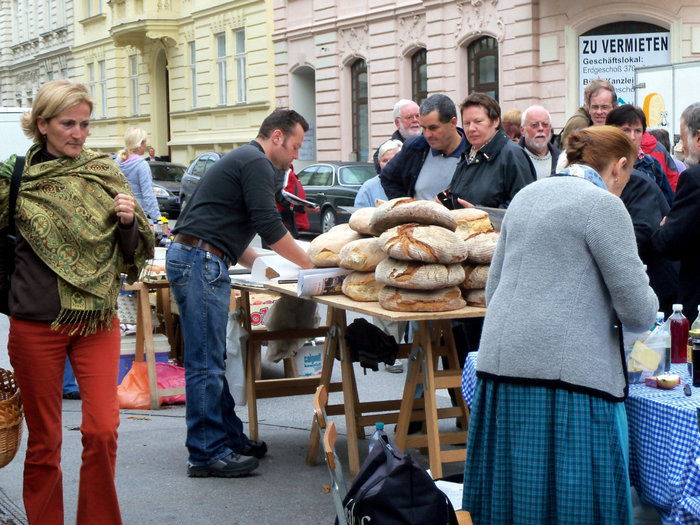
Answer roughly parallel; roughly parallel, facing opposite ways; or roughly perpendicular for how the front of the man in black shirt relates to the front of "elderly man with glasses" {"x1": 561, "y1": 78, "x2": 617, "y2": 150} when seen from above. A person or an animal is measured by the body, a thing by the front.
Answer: roughly perpendicular

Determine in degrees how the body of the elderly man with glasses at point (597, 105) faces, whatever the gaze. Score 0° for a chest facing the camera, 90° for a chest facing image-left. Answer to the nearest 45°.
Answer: approximately 0°

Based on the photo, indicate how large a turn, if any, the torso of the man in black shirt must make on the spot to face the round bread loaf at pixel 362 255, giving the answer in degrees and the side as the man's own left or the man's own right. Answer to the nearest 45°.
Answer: approximately 45° to the man's own right

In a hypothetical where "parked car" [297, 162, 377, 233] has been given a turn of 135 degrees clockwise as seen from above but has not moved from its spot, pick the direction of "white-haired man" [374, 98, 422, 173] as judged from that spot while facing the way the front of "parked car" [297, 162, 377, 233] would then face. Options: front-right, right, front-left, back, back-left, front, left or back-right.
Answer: right

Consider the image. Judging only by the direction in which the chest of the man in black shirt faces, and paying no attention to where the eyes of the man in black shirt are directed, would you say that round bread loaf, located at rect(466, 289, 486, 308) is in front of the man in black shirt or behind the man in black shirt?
in front

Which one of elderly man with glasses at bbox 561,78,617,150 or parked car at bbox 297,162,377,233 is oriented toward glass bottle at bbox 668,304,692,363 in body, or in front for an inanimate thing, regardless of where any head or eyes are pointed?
the elderly man with glasses

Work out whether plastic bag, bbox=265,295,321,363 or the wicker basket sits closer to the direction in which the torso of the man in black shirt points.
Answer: the plastic bag

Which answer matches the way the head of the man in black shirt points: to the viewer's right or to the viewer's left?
to the viewer's right

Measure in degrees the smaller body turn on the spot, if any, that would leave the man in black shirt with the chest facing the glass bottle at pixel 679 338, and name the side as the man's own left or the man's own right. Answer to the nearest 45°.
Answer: approximately 45° to the man's own right

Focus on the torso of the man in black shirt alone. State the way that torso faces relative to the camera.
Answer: to the viewer's right

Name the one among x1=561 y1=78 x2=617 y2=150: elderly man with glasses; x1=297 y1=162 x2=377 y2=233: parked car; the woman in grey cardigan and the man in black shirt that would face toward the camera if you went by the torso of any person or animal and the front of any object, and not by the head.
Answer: the elderly man with glasses
